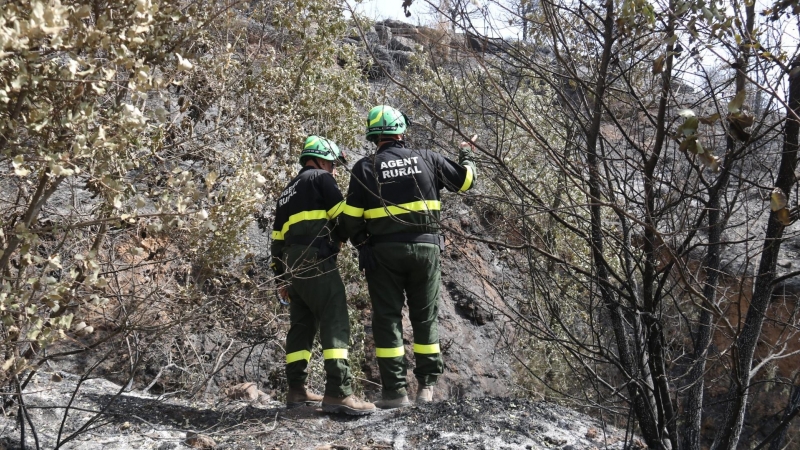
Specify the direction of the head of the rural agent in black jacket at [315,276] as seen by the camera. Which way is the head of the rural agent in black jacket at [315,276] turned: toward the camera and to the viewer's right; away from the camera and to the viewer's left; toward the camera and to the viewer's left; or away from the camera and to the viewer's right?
away from the camera and to the viewer's right

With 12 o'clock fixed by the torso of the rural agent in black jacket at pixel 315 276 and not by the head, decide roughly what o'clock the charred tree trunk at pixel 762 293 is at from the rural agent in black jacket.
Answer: The charred tree trunk is roughly at 3 o'clock from the rural agent in black jacket.

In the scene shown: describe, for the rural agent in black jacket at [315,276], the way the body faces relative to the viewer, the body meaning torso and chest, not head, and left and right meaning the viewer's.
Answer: facing away from the viewer and to the right of the viewer

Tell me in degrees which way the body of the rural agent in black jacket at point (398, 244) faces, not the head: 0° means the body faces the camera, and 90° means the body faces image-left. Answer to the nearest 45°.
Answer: approximately 180°
